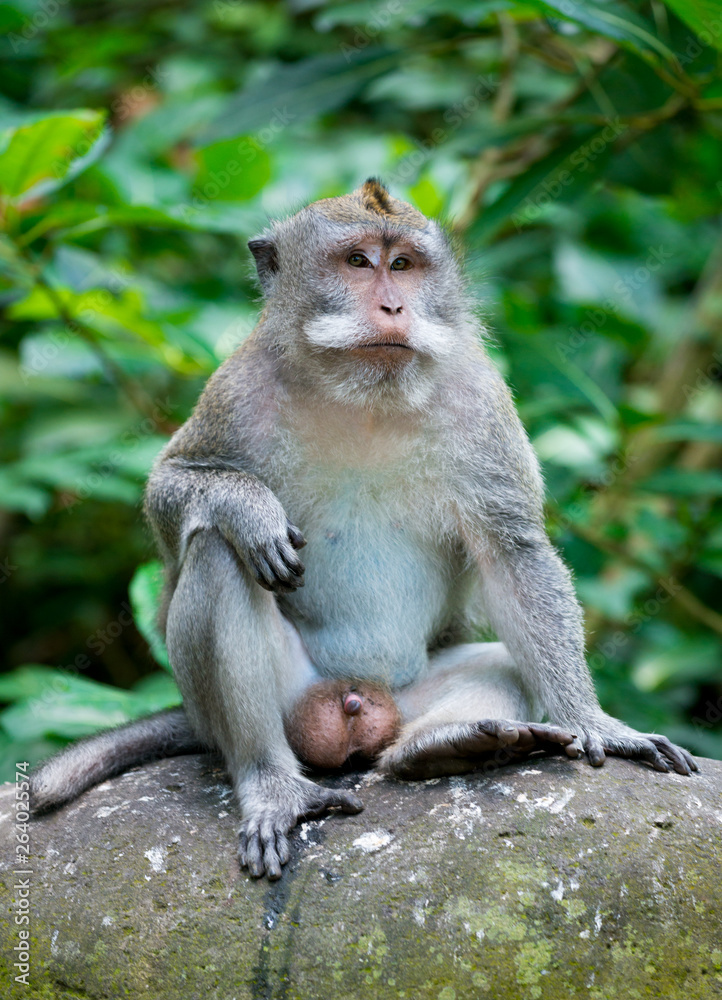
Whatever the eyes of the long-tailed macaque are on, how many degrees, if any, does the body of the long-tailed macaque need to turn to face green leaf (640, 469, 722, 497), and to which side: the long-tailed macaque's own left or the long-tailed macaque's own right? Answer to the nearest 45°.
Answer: approximately 135° to the long-tailed macaque's own left

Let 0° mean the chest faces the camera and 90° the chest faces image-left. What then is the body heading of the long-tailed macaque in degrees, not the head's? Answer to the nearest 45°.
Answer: approximately 0°

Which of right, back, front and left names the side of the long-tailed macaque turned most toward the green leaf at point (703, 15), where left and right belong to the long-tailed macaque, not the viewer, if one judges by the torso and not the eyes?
back

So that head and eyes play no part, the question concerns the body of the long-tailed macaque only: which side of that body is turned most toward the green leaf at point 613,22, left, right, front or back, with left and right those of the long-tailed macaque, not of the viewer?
back

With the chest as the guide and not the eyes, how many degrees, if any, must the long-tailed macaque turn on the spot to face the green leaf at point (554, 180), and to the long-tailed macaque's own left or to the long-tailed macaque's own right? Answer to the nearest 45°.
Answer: approximately 180°

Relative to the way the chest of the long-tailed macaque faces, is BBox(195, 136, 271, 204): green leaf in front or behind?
behind

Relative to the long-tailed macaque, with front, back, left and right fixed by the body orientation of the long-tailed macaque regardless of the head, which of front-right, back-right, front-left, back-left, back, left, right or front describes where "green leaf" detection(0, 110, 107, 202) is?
back-right
